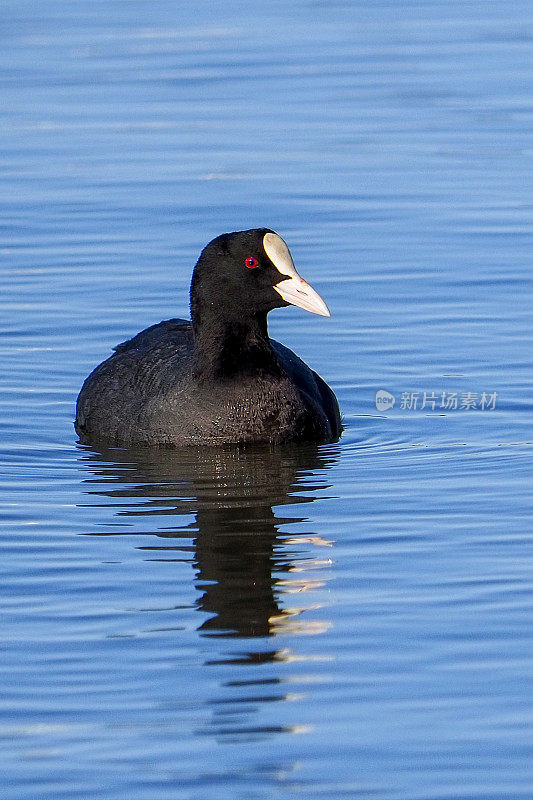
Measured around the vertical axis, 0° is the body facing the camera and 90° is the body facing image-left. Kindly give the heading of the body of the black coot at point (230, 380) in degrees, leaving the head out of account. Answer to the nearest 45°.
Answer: approximately 315°
